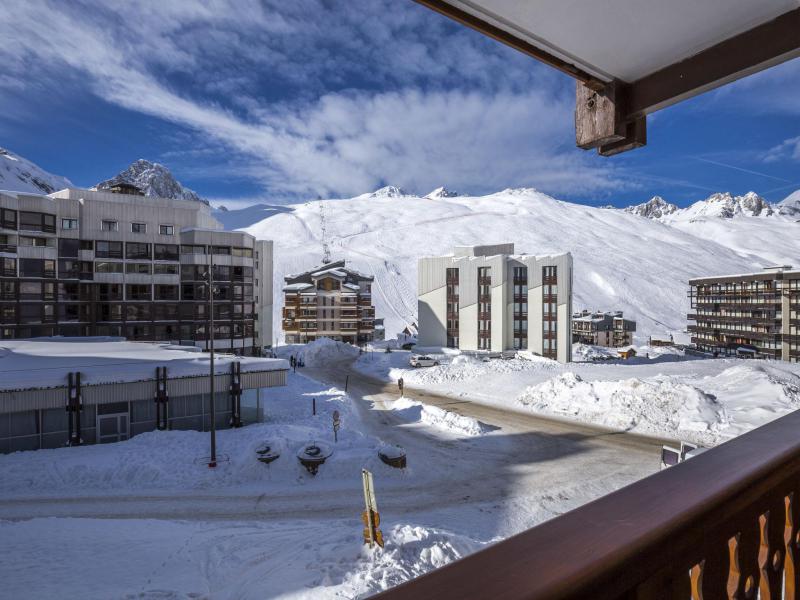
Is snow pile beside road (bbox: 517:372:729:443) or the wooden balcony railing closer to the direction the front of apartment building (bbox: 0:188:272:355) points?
the wooden balcony railing

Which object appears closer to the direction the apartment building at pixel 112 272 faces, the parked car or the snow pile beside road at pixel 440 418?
the snow pile beside road

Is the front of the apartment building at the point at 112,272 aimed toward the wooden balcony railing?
yes

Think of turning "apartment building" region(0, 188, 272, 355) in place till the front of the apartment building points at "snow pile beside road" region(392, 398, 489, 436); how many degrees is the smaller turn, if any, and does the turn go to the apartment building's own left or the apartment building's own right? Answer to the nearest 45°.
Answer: approximately 45° to the apartment building's own left

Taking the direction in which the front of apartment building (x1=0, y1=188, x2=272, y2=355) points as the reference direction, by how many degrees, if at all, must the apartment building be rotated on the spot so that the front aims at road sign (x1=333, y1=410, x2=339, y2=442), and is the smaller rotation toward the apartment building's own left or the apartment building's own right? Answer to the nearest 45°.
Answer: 0° — it already faces it

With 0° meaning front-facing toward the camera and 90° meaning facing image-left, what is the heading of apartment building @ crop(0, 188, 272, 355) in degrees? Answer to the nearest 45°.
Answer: approximately 0°

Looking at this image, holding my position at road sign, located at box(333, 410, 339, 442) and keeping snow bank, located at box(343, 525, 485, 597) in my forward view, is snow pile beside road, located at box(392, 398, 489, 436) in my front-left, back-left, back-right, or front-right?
back-left

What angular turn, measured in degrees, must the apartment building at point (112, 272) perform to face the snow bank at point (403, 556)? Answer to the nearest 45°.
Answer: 0° — it already faces it

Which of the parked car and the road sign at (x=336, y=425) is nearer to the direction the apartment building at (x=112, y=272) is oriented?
the road sign

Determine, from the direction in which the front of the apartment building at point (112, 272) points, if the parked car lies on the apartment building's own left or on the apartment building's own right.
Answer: on the apartment building's own left

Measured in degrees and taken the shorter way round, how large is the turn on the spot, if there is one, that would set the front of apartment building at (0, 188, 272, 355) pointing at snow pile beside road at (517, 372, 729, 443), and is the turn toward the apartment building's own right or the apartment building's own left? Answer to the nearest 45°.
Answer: approximately 45° to the apartment building's own left
